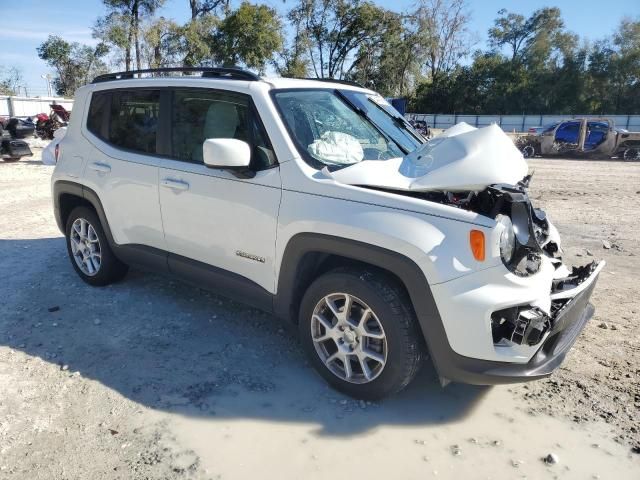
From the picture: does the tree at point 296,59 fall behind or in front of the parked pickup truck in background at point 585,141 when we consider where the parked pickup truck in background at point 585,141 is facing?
in front

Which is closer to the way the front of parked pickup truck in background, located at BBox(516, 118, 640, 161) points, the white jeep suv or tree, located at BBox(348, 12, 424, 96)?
the tree

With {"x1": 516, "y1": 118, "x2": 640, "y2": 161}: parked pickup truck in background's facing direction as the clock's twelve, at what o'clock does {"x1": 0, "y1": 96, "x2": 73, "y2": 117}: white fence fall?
The white fence is roughly at 12 o'clock from the parked pickup truck in background.

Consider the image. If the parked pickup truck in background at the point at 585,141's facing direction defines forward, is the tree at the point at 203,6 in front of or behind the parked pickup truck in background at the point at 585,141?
in front

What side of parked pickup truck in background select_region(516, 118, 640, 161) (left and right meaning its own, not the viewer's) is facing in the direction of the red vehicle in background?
front

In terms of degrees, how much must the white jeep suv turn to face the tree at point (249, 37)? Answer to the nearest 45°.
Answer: approximately 135° to its left

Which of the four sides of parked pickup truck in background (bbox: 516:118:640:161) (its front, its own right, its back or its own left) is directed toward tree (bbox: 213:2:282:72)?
front

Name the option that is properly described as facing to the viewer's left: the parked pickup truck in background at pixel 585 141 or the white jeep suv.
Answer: the parked pickup truck in background

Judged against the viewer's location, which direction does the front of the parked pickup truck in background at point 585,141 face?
facing to the left of the viewer

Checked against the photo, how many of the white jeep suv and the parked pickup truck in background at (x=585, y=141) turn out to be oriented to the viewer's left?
1

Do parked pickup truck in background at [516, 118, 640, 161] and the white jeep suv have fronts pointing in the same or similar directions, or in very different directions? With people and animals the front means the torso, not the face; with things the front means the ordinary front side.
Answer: very different directions

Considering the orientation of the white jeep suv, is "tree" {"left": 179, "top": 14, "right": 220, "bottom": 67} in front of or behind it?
behind

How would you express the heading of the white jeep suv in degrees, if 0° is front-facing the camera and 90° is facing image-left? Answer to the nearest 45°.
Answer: approximately 315°
